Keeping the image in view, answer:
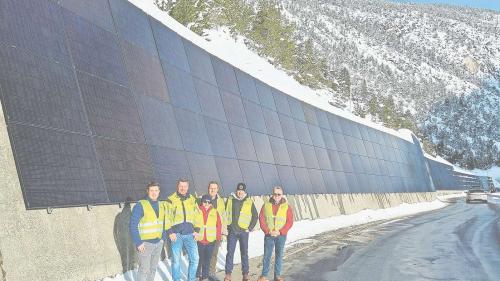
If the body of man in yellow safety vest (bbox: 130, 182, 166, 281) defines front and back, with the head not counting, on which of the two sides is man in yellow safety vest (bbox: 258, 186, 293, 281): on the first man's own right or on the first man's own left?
on the first man's own left

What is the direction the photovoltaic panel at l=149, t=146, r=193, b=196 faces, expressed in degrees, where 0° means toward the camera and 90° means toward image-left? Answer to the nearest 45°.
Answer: approximately 315°

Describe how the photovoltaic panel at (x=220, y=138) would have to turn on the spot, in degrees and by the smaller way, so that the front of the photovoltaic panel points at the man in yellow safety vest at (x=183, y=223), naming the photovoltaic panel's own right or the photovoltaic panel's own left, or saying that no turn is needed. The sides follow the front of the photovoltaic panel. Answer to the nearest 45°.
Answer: approximately 45° to the photovoltaic panel's own right

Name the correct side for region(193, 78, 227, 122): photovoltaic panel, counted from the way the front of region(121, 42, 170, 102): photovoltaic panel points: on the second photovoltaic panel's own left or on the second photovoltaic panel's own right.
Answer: on the second photovoltaic panel's own left

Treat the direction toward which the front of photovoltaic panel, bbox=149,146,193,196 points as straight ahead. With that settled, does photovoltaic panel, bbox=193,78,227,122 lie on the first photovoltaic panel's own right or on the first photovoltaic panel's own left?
on the first photovoltaic panel's own left

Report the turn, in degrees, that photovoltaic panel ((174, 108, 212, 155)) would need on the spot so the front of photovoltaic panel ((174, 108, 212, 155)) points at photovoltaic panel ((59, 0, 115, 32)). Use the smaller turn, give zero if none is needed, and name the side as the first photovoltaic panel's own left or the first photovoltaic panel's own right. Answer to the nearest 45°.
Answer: approximately 45° to the first photovoltaic panel's own right

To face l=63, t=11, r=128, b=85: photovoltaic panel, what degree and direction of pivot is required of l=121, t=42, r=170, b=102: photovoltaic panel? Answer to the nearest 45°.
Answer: approximately 45° to its right

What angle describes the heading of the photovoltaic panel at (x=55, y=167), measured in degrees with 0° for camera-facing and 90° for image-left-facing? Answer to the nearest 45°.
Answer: approximately 315°

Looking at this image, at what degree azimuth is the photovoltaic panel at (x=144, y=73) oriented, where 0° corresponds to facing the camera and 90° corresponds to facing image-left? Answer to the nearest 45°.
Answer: approximately 315°
